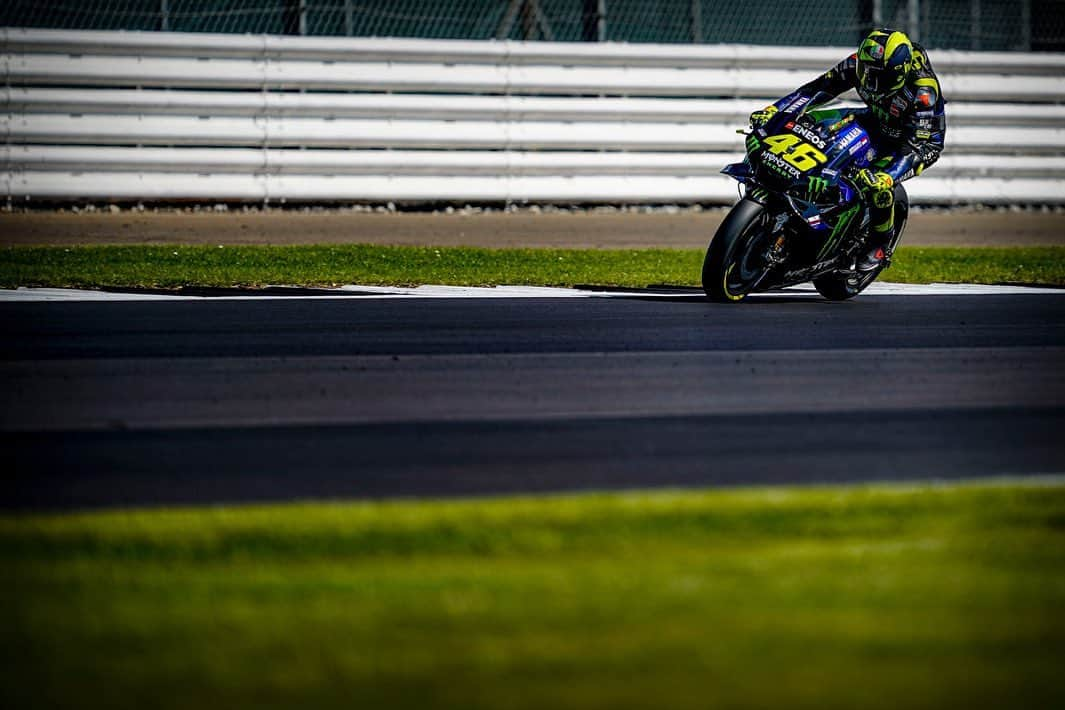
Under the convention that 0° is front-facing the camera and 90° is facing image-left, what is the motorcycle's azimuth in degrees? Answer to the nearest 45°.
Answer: approximately 45°

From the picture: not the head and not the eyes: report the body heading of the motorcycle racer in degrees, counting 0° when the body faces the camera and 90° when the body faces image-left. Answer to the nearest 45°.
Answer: approximately 45°
